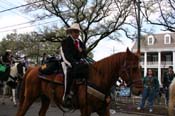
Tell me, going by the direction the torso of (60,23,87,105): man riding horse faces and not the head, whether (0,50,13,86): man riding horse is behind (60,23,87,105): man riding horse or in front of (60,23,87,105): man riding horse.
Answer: behind

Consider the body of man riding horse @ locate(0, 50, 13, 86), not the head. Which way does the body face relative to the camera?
to the viewer's right

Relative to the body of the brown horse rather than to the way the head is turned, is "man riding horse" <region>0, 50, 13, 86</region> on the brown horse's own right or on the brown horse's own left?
on the brown horse's own left

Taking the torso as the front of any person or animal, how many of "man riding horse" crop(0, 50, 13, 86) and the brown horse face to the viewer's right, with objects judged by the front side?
2

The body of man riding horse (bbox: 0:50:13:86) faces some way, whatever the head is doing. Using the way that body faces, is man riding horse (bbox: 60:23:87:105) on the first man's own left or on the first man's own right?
on the first man's own right

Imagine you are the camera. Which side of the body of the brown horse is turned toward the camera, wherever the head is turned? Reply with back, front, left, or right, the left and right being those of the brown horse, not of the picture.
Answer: right
